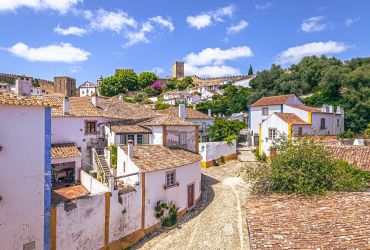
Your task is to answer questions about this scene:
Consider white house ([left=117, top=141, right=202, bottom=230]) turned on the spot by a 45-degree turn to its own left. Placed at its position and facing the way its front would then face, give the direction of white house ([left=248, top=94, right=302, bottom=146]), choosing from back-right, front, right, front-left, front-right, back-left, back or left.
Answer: front-left

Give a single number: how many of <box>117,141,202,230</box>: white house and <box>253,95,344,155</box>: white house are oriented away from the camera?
0

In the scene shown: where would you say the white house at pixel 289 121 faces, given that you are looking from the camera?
facing the viewer and to the left of the viewer

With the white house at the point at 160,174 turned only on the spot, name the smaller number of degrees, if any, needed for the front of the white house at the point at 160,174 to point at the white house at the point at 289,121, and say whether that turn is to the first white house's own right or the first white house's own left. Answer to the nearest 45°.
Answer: approximately 90° to the first white house's own left

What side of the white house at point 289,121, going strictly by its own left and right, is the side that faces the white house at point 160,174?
front

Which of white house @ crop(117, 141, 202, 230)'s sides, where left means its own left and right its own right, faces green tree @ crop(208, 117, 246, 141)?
left

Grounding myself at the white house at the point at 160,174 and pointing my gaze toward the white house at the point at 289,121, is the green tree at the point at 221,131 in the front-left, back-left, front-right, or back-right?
front-left

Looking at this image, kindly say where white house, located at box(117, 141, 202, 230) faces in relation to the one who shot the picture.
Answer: facing the viewer and to the right of the viewer

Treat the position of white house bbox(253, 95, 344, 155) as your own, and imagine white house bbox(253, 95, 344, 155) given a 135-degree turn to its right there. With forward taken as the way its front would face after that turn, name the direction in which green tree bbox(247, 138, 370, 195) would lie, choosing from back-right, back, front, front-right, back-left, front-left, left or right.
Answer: back
